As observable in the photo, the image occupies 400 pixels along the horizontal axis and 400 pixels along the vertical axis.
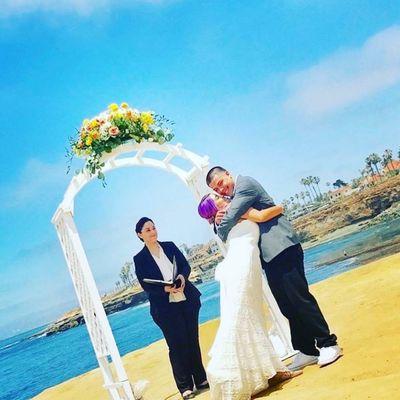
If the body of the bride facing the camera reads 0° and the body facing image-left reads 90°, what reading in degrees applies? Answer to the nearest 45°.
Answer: approximately 270°

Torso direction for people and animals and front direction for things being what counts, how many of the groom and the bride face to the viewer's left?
1

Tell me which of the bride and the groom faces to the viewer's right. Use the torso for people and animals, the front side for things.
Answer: the bride

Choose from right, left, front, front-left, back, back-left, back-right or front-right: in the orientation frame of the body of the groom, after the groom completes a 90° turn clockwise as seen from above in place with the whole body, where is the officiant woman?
front-left

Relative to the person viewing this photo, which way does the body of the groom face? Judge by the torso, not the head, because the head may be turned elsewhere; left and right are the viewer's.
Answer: facing to the left of the viewer

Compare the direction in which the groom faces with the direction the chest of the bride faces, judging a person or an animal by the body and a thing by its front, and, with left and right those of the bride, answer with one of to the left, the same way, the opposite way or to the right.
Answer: the opposite way

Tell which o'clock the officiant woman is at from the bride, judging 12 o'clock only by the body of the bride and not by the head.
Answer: The officiant woman is roughly at 8 o'clock from the bride.

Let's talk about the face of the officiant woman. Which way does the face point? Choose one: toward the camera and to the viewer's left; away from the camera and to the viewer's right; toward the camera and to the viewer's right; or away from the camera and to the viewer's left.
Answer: toward the camera and to the viewer's right

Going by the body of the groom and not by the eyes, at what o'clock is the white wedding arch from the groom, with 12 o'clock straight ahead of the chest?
The white wedding arch is roughly at 1 o'clock from the groom.
